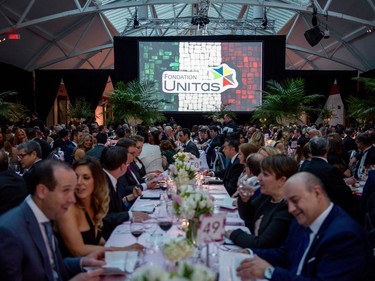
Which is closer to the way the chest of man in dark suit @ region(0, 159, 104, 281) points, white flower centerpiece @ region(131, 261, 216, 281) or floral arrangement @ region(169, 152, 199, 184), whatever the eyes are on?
the white flower centerpiece

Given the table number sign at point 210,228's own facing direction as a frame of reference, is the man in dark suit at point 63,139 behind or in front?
behind

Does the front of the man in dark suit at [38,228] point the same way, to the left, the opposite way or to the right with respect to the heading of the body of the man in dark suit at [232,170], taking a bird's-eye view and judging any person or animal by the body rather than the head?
the opposite way

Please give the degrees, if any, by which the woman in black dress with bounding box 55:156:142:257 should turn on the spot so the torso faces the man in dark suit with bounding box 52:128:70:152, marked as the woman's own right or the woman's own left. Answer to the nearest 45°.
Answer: approximately 135° to the woman's own left

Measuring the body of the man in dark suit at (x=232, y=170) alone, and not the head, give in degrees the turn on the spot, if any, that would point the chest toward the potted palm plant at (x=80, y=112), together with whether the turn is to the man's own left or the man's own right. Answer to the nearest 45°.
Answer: approximately 45° to the man's own right

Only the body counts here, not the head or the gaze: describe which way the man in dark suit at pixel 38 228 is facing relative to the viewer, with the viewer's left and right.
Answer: facing the viewer and to the right of the viewer

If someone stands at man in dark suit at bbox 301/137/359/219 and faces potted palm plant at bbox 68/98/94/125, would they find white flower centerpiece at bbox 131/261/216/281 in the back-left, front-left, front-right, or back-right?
back-left

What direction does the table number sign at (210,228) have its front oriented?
toward the camera

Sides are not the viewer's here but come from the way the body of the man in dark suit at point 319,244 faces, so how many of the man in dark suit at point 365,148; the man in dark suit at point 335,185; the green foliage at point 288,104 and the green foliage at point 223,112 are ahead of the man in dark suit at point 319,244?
0

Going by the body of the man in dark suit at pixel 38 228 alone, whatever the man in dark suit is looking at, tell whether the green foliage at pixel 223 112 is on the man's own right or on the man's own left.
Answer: on the man's own left

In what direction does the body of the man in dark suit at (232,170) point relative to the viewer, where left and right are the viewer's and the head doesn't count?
facing to the left of the viewer

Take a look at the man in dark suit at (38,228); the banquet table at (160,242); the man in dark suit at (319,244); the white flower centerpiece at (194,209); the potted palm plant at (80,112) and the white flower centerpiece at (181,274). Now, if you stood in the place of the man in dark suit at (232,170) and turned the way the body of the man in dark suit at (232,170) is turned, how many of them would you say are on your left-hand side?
5

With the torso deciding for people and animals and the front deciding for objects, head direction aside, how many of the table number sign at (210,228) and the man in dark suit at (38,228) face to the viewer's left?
0

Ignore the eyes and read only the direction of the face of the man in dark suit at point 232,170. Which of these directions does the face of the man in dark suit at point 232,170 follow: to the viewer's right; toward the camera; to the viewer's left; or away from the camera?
to the viewer's left

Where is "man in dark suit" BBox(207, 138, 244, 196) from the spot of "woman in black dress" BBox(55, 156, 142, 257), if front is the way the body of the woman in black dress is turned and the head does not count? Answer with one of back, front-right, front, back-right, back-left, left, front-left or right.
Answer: left

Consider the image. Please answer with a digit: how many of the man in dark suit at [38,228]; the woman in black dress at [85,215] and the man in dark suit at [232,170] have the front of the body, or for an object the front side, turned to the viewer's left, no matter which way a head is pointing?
1

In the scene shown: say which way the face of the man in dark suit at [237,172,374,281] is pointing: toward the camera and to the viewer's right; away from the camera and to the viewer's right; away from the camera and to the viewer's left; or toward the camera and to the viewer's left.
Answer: toward the camera and to the viewer's left

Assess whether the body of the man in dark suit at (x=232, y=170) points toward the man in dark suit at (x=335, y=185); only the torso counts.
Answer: no
